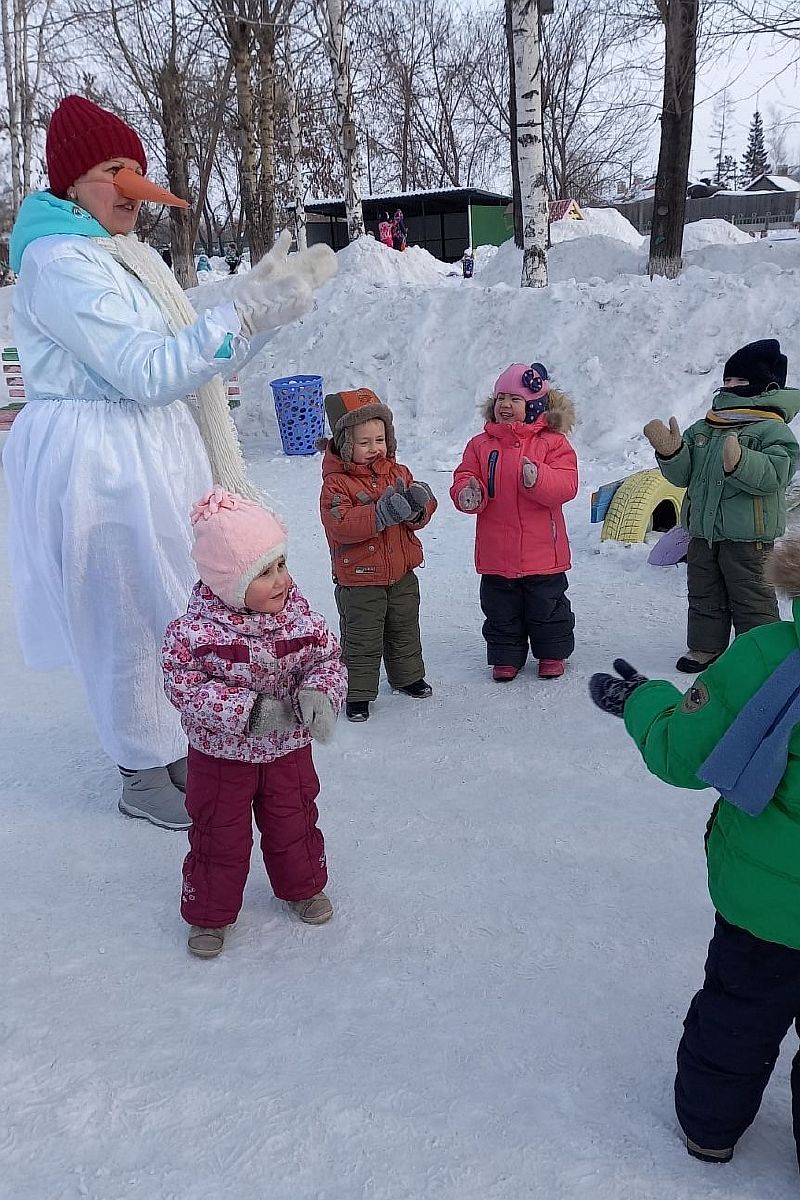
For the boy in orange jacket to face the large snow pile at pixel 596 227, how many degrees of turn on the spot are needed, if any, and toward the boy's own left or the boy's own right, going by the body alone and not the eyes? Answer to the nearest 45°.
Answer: approximately 135° to the boy's own left

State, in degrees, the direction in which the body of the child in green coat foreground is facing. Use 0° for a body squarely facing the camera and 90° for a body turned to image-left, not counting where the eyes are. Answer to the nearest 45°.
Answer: approximately 135°

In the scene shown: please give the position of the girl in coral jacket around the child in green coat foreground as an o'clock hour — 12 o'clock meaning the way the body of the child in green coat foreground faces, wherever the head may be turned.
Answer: The girl in coral jacket is roughly at 1 o'clock from the child in green coat foreground.

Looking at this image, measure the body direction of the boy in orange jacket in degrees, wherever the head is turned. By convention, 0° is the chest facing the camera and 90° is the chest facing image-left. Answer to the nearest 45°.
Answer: approximately 315°

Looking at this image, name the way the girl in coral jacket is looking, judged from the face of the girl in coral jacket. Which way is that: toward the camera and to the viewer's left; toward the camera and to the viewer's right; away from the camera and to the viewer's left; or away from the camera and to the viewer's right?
toward the camera and to the viewer's left

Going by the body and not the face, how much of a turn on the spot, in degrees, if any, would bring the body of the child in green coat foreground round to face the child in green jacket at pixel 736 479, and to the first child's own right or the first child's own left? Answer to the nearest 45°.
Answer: approximately 45° to the first child's own right

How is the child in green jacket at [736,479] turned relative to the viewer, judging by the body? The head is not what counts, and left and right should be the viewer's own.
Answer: facing the viewer and to the left of the viewer

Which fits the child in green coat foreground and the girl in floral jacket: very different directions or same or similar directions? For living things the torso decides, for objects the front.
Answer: very different directions

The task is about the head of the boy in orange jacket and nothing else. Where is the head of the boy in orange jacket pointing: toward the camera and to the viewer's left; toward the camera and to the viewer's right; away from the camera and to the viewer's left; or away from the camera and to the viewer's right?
toward the camera and to the viewer's right

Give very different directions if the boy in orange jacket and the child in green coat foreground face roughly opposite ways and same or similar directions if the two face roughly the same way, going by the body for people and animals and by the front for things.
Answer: very different directions

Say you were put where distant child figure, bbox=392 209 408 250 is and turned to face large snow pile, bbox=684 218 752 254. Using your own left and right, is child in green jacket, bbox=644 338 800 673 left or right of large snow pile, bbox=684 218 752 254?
right

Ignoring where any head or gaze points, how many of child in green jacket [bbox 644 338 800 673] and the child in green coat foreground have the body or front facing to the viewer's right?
0

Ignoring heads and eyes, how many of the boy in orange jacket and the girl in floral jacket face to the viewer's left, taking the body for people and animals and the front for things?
0

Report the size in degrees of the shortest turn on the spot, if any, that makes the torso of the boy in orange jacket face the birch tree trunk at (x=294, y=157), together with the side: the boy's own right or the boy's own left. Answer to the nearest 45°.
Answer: approximately 135° to the boy's own left

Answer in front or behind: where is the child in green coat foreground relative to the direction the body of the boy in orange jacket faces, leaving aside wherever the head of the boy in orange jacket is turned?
in front

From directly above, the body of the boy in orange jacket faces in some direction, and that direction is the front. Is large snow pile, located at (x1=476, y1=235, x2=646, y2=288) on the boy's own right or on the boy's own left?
on the boy's own left

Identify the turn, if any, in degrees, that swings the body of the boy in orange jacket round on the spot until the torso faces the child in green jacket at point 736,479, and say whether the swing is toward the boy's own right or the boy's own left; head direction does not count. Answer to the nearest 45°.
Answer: approximately 45° to the boy's own left
